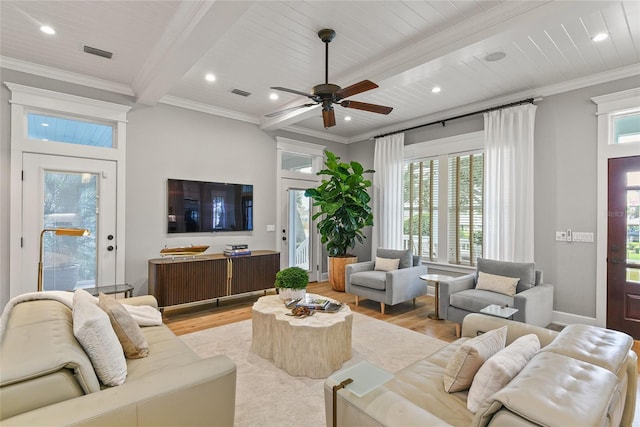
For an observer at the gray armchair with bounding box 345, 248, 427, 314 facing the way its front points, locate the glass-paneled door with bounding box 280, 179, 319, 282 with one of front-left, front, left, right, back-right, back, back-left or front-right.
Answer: right

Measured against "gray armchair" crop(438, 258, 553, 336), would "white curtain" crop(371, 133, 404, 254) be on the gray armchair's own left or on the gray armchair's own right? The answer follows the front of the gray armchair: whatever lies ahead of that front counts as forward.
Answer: on the gray armchair's own right

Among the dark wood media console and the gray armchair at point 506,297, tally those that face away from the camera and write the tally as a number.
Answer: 0

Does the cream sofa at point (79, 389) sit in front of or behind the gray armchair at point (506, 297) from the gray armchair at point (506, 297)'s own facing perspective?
in front

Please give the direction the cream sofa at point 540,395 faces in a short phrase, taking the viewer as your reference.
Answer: facing away from the viewer and to the left of the viewer

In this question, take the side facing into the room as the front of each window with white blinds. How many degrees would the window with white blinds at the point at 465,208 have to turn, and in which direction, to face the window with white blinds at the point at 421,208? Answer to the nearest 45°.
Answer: approximately 90° to its right

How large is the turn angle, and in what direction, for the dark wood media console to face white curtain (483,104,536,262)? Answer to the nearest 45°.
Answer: approximately 45° to its left

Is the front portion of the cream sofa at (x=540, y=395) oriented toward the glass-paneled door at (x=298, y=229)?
yes

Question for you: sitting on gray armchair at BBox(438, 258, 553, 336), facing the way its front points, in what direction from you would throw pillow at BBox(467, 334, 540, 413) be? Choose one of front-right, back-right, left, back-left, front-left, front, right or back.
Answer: front-left

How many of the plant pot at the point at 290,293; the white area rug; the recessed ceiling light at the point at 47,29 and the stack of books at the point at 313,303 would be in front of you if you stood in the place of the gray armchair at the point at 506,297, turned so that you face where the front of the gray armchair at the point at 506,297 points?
4

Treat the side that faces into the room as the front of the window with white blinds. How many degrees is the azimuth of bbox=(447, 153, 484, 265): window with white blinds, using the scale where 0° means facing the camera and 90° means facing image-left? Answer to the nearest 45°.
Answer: approximately 45°

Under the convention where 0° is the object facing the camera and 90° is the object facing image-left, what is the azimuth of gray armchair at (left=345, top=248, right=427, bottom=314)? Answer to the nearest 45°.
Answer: approximately 45°

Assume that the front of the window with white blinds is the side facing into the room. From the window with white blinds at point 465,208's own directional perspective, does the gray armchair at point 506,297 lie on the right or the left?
on its left
